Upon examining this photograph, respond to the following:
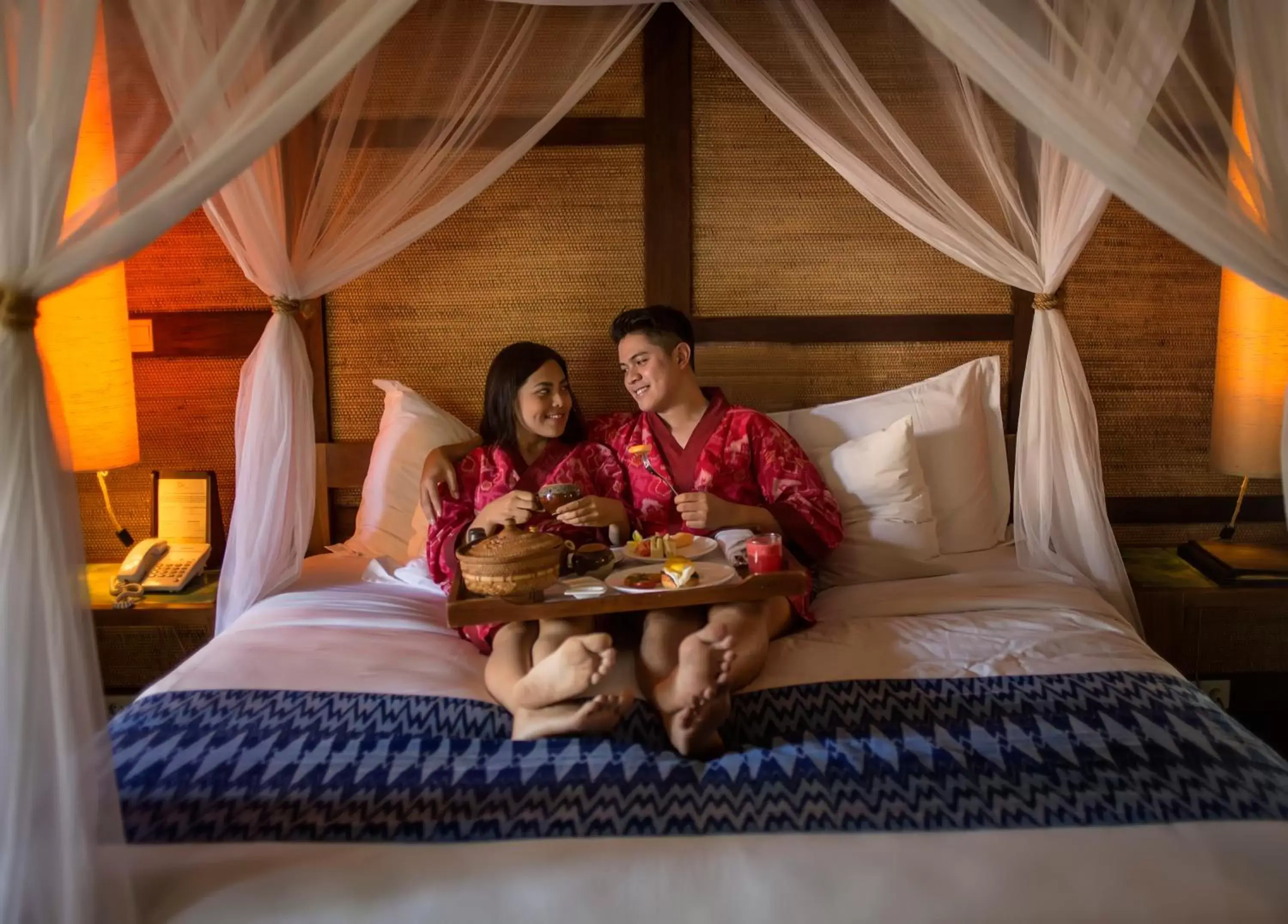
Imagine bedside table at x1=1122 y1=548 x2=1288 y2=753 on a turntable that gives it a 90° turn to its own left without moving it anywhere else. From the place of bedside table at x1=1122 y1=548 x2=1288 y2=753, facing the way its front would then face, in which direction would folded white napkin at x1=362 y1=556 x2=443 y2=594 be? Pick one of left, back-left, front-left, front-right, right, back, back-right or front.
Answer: back-right

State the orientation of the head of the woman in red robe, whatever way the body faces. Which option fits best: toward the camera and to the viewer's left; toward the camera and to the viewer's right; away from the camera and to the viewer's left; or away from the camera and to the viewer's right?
toward the camera and to the viewer's right

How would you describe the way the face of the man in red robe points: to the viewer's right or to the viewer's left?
to the viewer's left

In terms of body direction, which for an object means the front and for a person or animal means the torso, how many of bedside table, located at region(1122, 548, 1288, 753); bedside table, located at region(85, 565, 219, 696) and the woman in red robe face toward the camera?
3

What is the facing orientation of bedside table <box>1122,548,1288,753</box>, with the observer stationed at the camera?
facing the viewer

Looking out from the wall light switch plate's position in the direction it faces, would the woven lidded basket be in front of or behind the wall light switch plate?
in front

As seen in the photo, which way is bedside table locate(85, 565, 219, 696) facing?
toward the camera

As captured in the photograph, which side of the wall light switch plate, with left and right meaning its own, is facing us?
front
